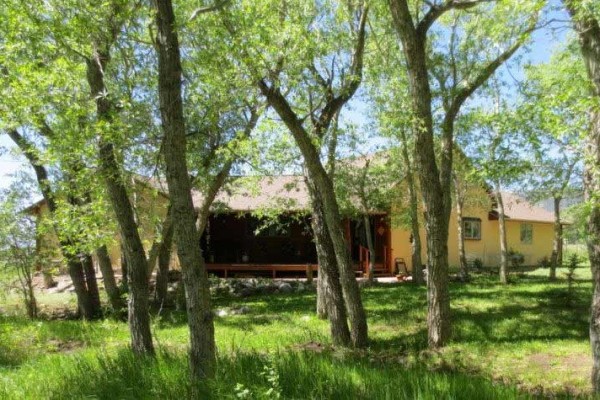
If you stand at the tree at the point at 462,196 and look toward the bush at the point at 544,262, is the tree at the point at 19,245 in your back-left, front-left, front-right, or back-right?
back-left

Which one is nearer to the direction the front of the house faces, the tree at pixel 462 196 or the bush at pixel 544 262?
the tree

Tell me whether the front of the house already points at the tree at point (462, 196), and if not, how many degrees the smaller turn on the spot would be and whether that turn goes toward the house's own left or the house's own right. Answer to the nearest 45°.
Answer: approximately 45° to the house's own left

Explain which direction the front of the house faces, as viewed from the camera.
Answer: facing the viewer

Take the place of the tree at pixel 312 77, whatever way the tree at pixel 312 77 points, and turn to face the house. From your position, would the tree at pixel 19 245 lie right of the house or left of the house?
left

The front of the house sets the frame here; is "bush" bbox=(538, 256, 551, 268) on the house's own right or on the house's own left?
on the house's own left

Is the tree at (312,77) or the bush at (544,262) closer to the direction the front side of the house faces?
the tree

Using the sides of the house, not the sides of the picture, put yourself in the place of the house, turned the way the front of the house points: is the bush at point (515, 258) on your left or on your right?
on your left

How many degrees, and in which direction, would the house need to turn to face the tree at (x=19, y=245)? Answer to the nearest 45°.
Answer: approximately 45° to its right

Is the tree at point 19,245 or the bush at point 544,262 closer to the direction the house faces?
the tree

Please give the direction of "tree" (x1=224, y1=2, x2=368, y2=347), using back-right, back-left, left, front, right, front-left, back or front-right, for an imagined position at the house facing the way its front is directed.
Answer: front
